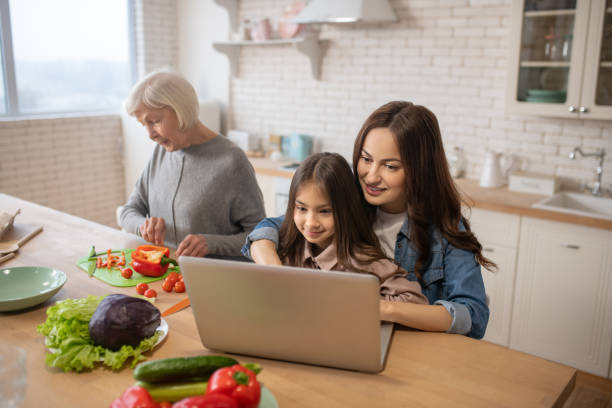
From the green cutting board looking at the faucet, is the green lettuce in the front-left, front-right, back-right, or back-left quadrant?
back-right

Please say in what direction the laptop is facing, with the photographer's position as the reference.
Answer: facing away from the viewer

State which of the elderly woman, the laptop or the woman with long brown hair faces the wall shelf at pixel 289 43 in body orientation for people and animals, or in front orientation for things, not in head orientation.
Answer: the laptop

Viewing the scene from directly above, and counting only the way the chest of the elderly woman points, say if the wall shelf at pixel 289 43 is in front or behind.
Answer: behind
